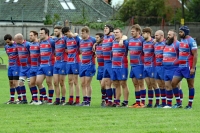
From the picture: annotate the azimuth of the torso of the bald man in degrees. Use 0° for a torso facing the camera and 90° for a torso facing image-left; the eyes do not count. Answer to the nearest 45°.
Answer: approximately 45°
